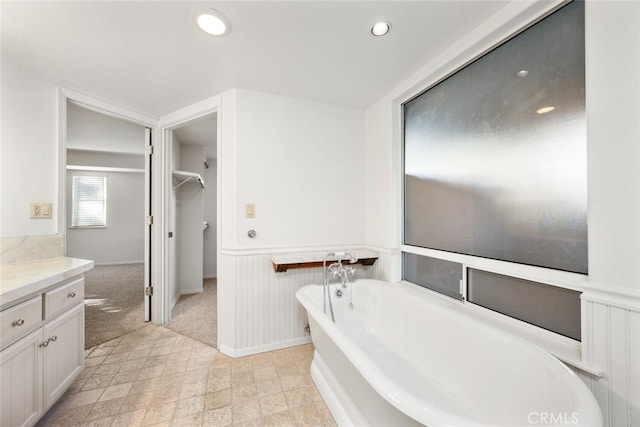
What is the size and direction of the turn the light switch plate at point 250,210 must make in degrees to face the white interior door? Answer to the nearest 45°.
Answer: approximately 135° to its right

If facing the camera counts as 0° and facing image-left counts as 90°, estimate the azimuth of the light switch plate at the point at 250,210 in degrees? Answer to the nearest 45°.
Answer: approximately 0°

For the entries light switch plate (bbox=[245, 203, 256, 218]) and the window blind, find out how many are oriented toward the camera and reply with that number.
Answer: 2

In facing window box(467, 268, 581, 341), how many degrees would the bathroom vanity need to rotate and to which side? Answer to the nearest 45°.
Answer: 0° — it already faces it

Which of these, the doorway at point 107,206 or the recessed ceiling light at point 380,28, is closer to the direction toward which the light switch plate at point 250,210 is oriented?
the recessed ceiling light

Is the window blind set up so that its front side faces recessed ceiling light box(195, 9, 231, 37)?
yes

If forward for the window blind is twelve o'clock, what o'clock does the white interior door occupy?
The white interior door is roughly at 12 o'clock from the window blind.

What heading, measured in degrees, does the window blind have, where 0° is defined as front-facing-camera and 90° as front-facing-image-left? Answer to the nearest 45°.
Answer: approximately 0°

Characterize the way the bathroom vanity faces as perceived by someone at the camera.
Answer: facing the viewer and to the right of the viewer

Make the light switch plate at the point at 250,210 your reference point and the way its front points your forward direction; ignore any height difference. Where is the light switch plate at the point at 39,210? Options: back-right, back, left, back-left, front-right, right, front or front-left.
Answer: right

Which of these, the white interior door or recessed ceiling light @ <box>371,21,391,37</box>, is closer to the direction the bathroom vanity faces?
the recessed ceiling light
